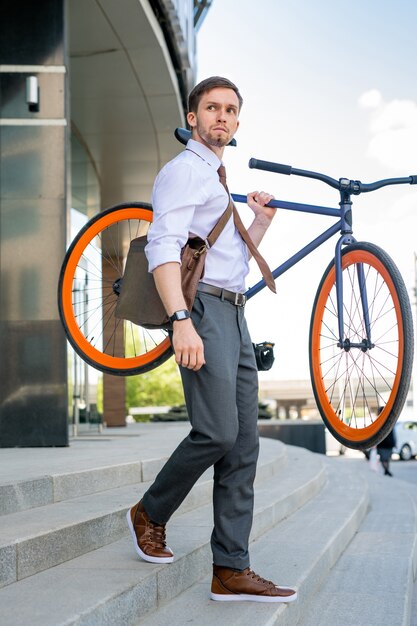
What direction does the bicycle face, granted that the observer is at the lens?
facing the viewer and to the right of the viewer

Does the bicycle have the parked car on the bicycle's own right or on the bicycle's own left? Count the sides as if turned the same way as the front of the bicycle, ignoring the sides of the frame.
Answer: on the bicycle's own left

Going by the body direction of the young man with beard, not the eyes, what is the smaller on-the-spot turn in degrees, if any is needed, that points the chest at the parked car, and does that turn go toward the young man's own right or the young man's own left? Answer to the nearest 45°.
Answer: approximately 135° to the young man's own left

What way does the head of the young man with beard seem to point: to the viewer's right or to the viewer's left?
to the viewer's right
